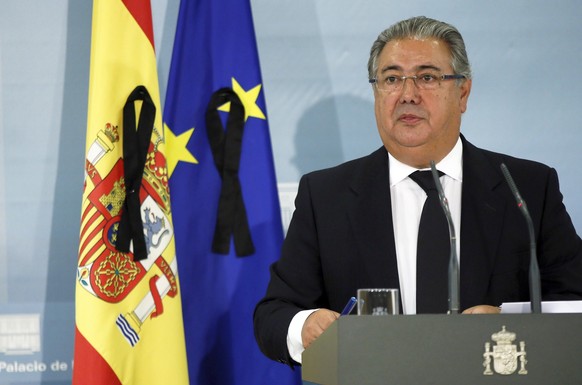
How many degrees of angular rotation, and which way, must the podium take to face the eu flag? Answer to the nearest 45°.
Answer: approximately 135° to its right

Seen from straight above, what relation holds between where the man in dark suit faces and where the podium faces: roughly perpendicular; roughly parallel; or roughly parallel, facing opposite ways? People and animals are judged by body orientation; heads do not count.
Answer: roughly parallel

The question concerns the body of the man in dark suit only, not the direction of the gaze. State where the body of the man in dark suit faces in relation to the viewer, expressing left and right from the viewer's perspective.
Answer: facing the viewer

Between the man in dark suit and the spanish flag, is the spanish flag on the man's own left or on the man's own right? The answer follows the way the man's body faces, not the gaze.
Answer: on the man's own right

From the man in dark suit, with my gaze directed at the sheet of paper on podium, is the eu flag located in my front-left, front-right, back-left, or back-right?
back-right

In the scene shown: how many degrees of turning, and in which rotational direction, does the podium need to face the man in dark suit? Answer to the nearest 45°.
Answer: approximately 180°

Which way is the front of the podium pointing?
toward the camera

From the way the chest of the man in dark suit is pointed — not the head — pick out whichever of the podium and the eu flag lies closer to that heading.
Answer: the podium

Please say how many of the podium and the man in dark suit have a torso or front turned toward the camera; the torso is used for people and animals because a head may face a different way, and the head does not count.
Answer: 2

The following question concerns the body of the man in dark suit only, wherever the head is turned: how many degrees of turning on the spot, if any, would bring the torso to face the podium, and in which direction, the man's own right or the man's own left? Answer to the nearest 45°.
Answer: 0° — they already face it

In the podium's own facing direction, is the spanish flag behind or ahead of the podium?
behind
